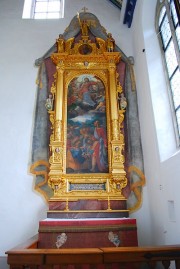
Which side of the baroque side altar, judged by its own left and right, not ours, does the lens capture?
front

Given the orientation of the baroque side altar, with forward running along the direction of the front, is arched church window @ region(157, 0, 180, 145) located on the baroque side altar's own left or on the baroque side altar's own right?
on the baroque side altar's own left

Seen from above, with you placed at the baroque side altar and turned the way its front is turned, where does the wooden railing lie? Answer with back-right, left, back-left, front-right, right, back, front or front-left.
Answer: front
